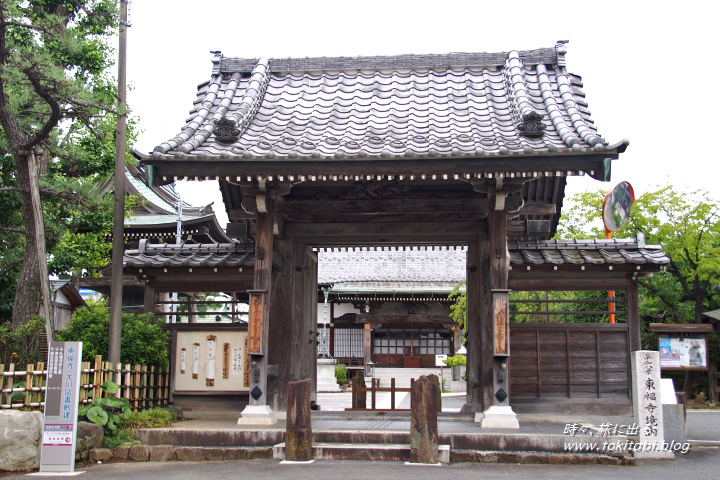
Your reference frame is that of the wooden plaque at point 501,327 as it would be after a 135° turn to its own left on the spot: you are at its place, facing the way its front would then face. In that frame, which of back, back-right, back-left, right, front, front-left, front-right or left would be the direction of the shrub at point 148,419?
back-left

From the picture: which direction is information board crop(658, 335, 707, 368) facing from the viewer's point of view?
toward the camera

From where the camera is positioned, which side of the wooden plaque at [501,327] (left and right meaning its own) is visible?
front

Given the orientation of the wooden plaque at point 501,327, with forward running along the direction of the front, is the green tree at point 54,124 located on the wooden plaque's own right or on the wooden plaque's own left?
on the wooden plaque's own right

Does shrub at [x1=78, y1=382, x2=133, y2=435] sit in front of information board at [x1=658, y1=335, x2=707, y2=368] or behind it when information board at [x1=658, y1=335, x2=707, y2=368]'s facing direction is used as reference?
in front

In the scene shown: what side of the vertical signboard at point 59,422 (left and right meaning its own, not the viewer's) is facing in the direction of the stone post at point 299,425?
left

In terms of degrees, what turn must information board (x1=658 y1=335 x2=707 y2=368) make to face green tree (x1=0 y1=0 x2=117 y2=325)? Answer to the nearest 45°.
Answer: approximately 45° to its right

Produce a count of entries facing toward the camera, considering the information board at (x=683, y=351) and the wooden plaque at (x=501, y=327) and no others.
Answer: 2

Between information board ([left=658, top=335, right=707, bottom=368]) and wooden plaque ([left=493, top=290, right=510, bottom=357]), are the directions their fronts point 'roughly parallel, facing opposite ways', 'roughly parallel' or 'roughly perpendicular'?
roughly parallel

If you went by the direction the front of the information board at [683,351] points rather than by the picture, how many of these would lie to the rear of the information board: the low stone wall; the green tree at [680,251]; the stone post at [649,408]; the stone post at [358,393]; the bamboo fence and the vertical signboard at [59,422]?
1

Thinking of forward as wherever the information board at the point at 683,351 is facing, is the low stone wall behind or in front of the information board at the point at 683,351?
in front

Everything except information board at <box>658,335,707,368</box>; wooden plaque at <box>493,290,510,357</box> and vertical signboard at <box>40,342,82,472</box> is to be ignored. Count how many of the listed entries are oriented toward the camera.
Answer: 3
